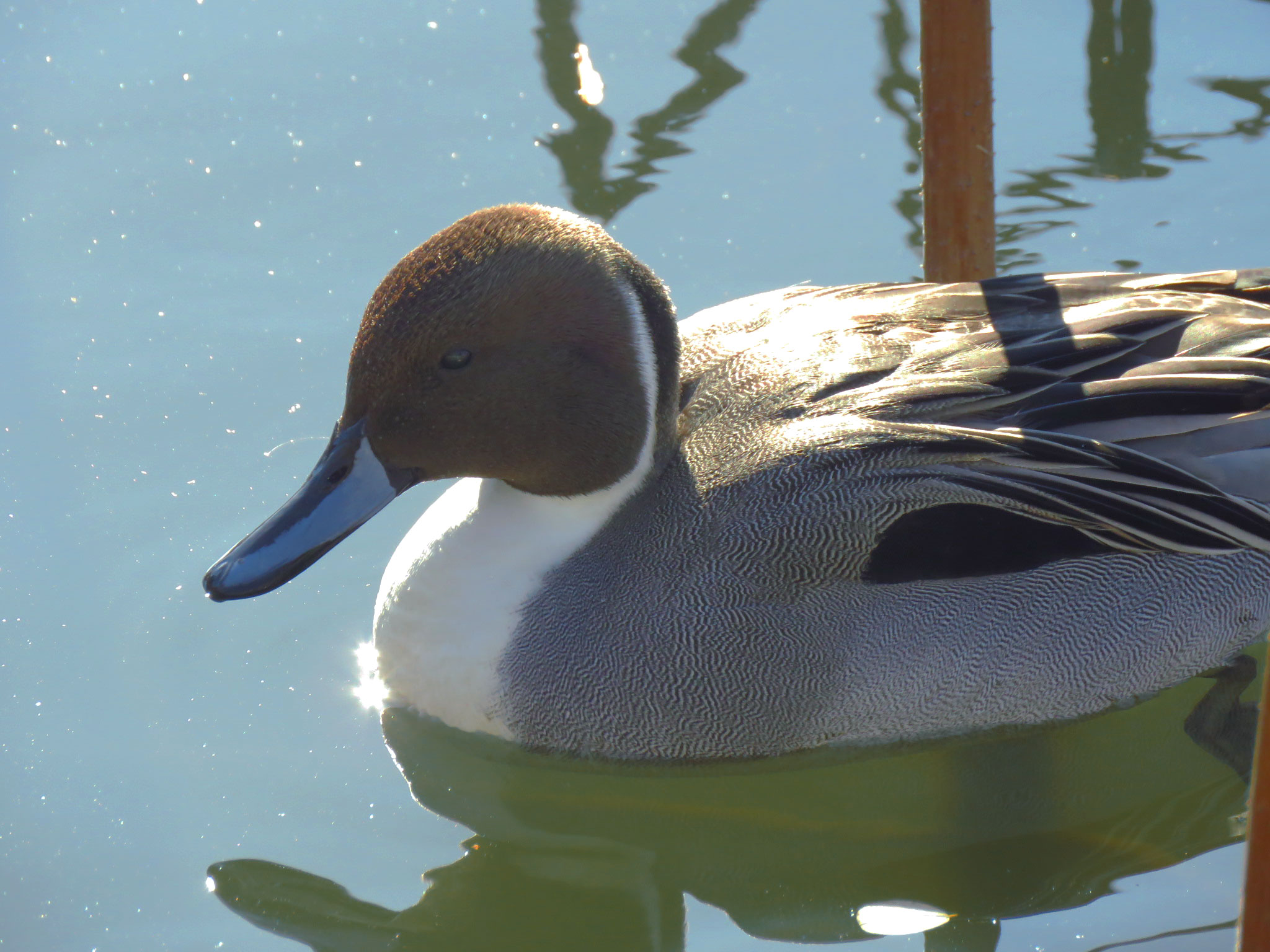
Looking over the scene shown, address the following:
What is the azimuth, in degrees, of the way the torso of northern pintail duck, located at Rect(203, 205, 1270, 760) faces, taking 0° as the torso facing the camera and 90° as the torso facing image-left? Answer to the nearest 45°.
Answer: approximately 90°
